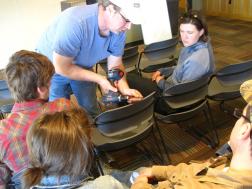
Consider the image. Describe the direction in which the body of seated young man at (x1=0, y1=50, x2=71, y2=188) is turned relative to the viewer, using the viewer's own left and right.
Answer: facing away from the viewer and to the right of the viewer

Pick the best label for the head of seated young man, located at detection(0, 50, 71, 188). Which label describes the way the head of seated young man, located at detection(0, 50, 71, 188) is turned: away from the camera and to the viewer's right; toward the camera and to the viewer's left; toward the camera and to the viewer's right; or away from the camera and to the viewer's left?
away from the camera and to the viewer's right

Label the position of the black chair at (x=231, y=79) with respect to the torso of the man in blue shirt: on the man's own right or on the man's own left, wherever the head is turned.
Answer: on the man's own left

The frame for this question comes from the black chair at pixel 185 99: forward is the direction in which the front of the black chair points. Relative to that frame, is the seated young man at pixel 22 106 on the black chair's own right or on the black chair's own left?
on the black chair's own left

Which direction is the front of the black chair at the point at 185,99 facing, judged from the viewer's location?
facing away from the viewer and to the left of the viewer

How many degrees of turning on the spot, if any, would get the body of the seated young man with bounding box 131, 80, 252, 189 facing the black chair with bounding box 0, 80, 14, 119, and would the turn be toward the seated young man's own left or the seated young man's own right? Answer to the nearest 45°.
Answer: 0° — they already face it

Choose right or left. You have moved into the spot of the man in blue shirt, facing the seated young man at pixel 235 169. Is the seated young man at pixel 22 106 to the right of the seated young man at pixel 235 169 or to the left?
right

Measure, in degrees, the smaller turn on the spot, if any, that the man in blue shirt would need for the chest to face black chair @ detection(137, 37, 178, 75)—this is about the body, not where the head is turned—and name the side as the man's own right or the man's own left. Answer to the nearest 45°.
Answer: approximately 90° to the man's own left

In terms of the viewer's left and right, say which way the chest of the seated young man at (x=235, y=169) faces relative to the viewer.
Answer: facing away from the viewer and to the left of the viewer
